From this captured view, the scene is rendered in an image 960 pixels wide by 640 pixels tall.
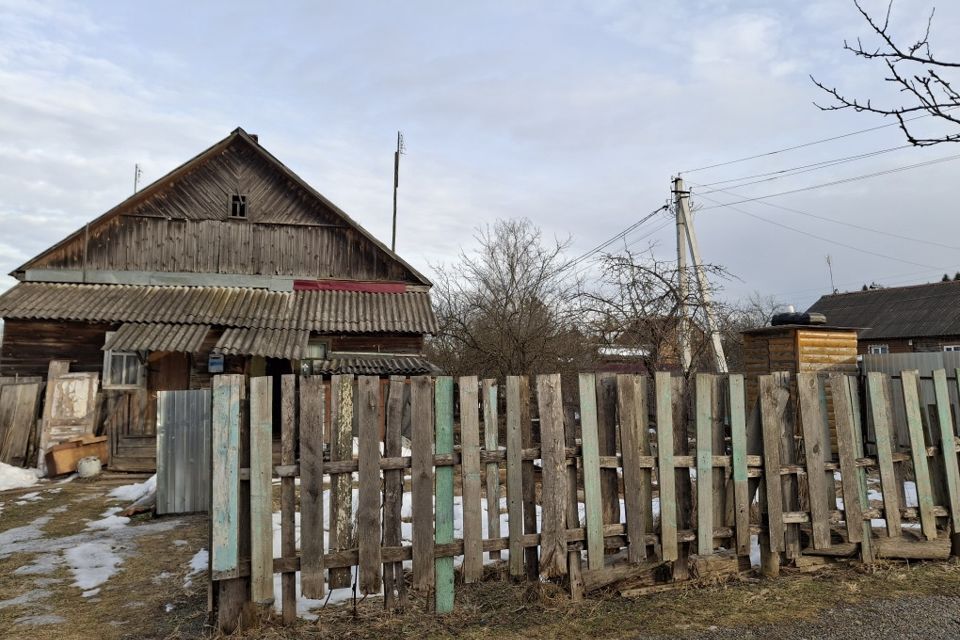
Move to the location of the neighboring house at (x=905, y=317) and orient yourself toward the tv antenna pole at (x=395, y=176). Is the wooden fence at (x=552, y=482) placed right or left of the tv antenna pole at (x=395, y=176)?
left

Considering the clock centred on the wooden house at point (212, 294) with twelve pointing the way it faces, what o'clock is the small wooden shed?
The small wooden shed is roughly at 10 o'clock from the wooden house.

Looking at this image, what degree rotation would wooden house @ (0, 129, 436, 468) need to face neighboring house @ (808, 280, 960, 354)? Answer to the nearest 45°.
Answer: approximately 90° to its left

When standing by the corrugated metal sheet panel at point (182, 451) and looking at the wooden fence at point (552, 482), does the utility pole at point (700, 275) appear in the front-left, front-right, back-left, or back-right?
front-left

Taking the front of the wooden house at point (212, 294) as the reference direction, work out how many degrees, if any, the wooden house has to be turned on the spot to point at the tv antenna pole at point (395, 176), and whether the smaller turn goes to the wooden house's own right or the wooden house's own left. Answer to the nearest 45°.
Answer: approximately 135° to the wooden house's own left

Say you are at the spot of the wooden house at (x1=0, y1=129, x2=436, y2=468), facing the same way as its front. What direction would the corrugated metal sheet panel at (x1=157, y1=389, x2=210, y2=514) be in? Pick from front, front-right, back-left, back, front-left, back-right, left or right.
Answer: front

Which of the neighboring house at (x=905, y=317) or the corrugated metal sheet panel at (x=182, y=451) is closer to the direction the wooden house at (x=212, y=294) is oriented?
the corrugated metal sheet panel

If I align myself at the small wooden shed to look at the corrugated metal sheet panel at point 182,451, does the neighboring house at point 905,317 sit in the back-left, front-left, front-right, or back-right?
back-right

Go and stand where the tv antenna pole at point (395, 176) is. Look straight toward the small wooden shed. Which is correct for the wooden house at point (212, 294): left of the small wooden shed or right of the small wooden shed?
right

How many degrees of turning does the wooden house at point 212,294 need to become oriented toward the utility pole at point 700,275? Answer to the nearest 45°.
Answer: approximately 45° to its left

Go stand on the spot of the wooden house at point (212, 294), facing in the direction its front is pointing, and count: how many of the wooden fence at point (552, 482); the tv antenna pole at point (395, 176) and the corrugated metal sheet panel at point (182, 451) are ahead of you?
2

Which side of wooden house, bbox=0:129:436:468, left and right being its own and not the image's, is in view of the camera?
front
